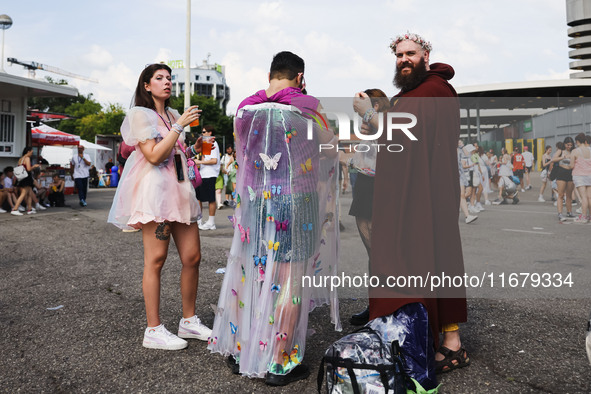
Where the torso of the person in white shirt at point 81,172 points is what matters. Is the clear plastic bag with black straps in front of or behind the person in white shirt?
in front

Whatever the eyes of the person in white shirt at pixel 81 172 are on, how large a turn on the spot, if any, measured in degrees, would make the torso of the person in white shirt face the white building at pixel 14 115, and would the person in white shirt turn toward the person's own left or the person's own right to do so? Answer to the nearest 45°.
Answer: approximately 135° to the person's own right

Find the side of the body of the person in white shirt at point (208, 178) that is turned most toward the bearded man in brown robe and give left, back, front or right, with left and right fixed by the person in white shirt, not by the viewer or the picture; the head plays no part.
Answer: left

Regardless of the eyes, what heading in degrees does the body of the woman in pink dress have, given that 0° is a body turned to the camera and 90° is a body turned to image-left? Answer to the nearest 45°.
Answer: approximately 315°

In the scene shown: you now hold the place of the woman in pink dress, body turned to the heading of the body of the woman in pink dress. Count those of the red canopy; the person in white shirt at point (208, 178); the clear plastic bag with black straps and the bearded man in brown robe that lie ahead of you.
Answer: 2

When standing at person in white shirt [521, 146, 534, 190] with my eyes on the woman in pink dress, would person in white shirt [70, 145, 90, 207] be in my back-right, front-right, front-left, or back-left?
front-right

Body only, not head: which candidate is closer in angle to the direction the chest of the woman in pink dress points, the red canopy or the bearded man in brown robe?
the bearded man in brown robe

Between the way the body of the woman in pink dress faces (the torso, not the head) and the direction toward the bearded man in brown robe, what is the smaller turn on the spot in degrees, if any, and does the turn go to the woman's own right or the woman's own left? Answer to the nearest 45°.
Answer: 0° — they already face them

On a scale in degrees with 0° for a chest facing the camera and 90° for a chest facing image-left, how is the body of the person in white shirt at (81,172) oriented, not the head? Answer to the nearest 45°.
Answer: approximately 0°
